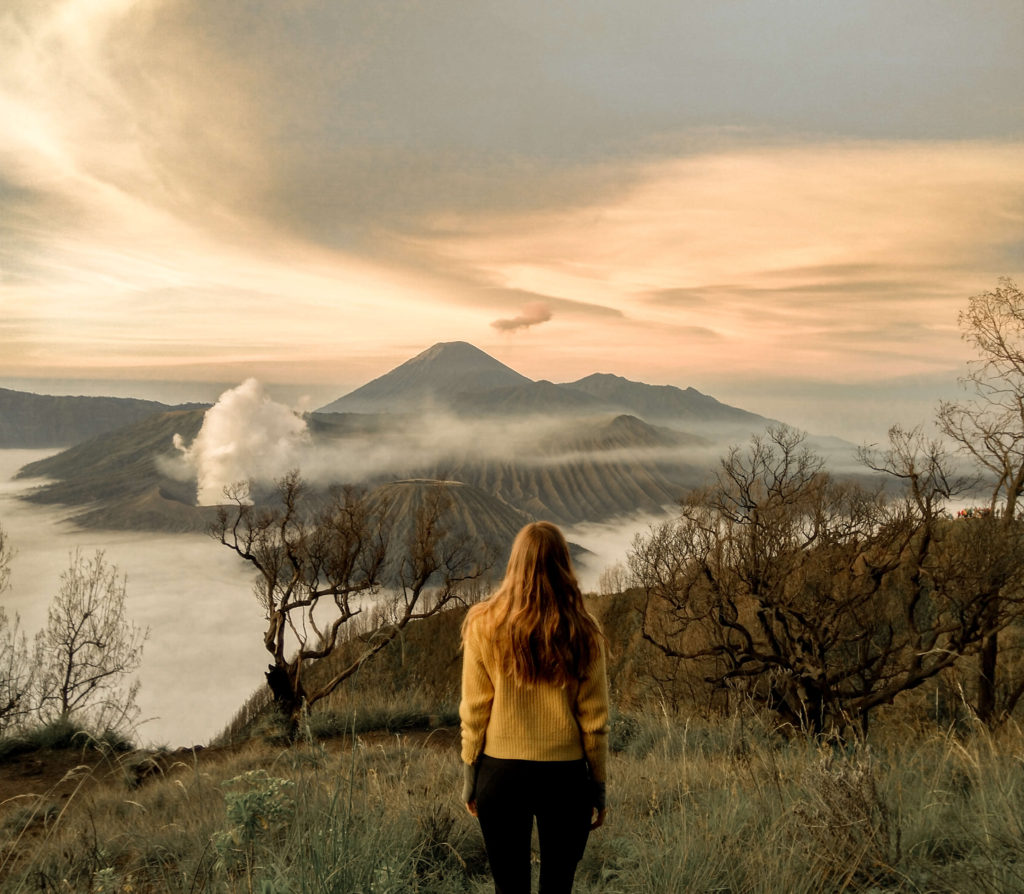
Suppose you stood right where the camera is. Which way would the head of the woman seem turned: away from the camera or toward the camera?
away from the camera

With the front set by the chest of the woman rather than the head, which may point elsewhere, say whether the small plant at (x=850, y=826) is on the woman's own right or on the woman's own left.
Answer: on the woman's own right

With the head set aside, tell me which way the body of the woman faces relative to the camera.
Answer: away from the camera
